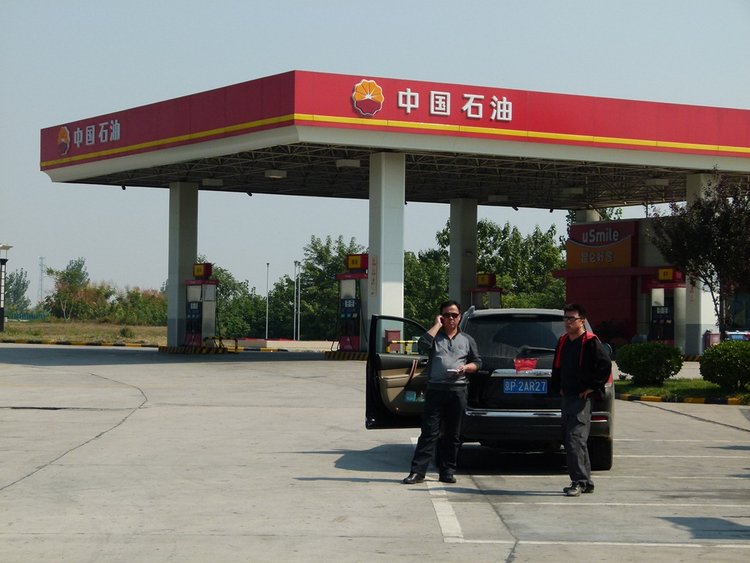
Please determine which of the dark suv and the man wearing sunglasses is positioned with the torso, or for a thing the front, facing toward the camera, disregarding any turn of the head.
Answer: the man wearing sunglasses

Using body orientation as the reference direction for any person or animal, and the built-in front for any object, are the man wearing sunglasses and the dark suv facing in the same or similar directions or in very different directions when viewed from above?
very different directions

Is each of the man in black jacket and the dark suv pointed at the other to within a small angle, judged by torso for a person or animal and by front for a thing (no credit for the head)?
no

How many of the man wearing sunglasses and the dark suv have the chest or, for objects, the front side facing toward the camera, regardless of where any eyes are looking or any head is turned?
1

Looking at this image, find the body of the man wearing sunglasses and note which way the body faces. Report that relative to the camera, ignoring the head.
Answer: toward the camera

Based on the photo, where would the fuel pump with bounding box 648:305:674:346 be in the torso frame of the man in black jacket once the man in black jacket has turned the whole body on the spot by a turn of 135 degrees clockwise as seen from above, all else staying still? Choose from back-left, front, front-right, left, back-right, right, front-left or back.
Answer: front

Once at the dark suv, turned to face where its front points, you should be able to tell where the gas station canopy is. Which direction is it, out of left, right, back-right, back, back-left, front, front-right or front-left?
front

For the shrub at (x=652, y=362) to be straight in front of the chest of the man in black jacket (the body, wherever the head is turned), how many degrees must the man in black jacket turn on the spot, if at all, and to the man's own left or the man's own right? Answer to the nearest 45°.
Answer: approximately 135° to the man's own right

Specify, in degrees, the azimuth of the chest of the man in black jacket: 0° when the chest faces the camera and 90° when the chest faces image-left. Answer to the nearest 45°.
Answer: approximately 45°

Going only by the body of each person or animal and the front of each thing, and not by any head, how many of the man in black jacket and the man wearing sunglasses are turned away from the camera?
0

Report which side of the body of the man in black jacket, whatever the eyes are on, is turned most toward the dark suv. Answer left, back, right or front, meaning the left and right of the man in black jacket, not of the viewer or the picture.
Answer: right

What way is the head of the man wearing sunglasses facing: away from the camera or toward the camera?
toward the camera

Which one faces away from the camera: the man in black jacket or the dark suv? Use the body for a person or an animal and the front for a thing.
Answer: the dark suv

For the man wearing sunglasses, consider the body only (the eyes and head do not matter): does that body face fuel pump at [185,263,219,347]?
no

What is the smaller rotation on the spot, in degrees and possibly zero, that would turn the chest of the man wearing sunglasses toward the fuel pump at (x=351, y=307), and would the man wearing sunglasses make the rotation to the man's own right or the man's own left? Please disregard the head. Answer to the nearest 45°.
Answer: approximately 180°

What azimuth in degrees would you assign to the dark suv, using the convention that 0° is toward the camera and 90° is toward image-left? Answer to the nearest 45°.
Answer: approximately 180°

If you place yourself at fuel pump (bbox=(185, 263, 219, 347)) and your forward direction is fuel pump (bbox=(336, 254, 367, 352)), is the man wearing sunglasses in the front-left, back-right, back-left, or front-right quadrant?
front-right
